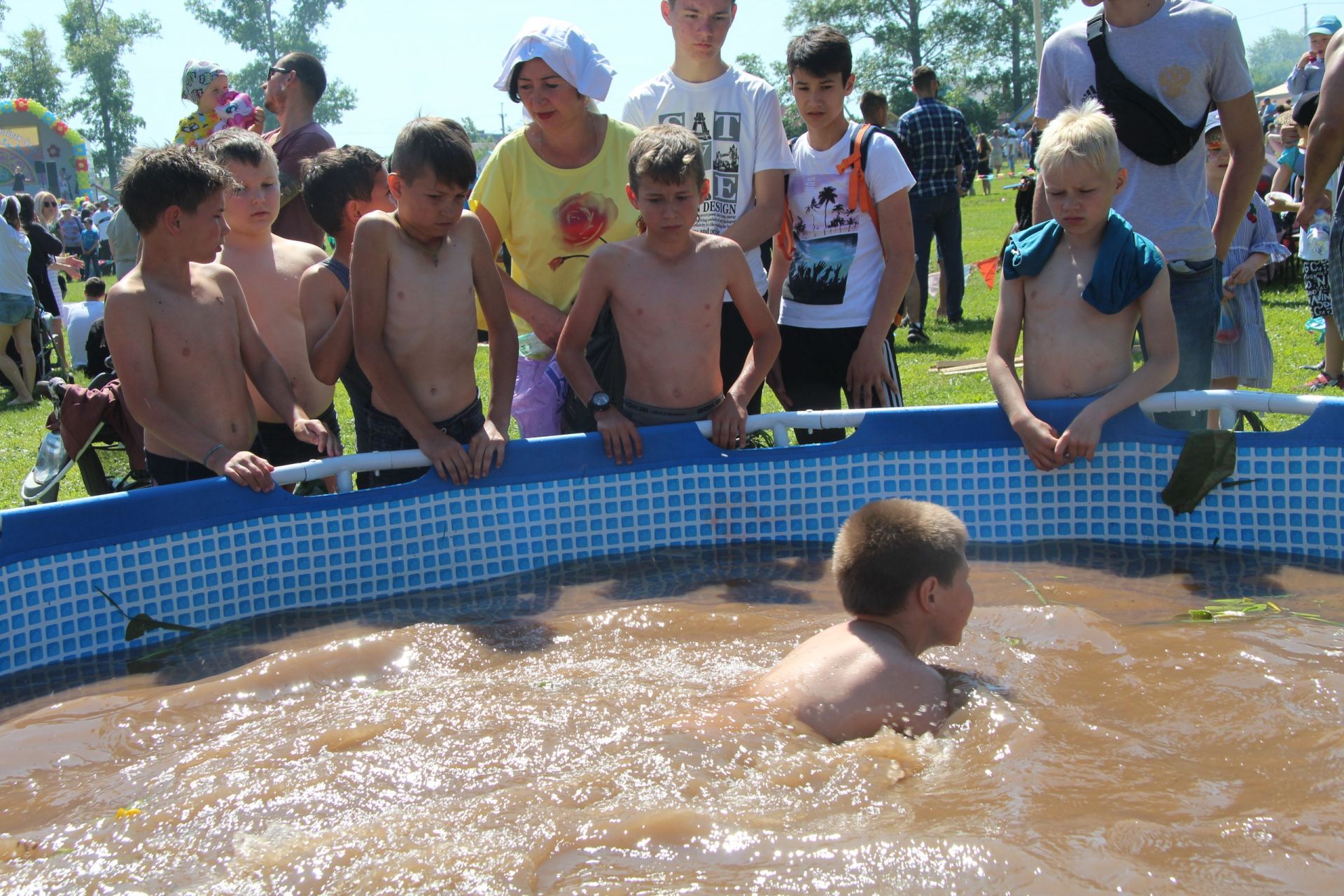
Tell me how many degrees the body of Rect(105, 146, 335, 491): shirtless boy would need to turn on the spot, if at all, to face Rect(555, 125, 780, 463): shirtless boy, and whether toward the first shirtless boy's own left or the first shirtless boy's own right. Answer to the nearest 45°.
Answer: approximately 45° to the first shirtless boy's own left

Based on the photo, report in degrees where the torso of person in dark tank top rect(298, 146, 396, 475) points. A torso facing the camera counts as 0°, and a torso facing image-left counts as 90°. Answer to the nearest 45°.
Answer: approximately 270°

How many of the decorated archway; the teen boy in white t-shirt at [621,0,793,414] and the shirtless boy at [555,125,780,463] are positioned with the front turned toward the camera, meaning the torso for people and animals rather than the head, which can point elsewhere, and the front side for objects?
3

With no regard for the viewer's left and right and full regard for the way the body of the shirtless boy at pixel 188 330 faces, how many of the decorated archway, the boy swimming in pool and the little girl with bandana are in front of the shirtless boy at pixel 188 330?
1

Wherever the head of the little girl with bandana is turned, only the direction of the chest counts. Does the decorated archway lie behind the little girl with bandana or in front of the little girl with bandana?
behind

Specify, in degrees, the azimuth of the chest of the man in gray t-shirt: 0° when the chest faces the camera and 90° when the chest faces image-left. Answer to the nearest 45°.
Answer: approximately 0°

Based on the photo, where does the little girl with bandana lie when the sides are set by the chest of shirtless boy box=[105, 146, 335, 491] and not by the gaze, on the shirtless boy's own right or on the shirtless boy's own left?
on the shirtless boy's own left

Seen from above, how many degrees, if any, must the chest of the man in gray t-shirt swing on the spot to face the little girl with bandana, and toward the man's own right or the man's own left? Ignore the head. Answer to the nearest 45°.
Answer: approximately 90° to the man's own right

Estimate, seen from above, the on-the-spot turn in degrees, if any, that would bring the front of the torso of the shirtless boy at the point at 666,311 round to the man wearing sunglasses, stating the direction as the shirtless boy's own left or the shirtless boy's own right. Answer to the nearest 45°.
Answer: approximately 135° to the shirtless boy's own right

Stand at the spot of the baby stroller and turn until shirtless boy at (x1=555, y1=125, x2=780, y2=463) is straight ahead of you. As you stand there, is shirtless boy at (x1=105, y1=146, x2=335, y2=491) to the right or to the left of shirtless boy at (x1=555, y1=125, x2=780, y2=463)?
right

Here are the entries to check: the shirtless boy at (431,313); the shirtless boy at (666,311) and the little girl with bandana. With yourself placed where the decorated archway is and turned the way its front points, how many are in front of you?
3

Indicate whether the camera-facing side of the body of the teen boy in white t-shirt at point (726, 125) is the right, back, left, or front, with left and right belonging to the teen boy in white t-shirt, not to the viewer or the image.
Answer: front

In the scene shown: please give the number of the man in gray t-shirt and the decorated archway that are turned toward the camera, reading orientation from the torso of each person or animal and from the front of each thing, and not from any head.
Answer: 2
